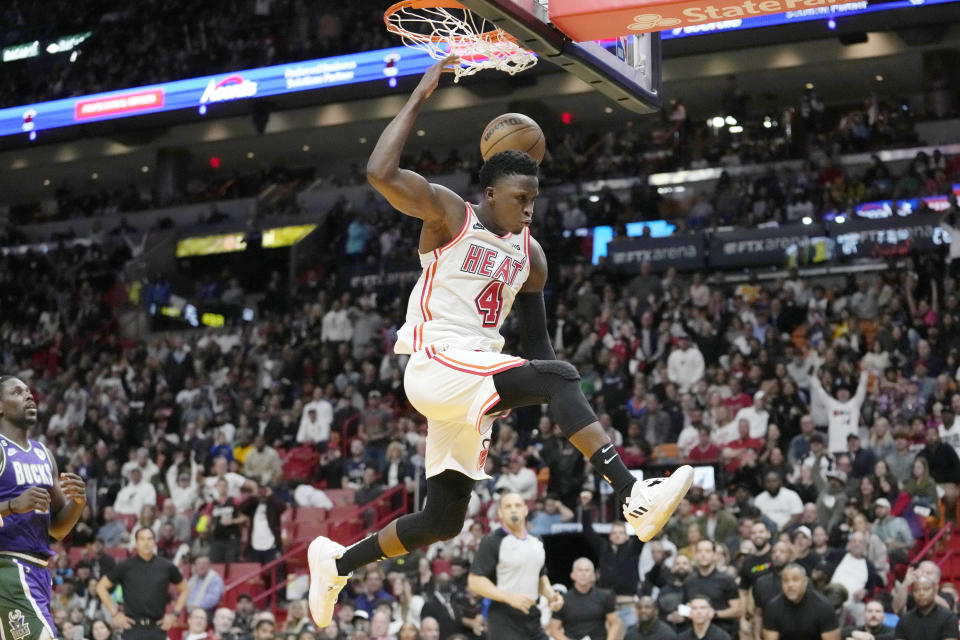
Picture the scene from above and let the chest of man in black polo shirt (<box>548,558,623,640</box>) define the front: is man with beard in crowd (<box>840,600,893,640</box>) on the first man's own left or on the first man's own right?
on the first man's own left

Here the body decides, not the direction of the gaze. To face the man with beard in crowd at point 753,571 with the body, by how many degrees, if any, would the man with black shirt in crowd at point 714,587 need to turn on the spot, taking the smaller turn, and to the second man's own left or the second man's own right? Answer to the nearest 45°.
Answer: approximately 135° to the second man's own left

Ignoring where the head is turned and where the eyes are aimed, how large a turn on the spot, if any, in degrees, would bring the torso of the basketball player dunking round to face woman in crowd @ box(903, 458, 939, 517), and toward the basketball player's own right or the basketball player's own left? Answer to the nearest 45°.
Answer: approximately 90° to the basketball player's own left

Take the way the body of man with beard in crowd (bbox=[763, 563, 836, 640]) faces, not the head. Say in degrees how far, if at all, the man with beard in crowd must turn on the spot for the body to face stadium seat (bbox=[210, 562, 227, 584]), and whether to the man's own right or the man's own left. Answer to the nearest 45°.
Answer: approximately 135° to the man's own right

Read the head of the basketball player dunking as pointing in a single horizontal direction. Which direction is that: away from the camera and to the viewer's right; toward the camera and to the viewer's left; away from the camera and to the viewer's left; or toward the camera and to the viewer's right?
toward the camera and to the viewer's right

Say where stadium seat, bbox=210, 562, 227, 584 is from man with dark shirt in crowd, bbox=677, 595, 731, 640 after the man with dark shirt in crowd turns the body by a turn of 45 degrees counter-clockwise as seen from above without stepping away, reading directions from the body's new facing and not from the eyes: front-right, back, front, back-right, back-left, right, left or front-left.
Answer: back

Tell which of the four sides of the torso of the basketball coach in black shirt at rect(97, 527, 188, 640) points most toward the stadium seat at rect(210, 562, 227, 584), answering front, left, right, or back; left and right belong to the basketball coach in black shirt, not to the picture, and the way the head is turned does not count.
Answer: back

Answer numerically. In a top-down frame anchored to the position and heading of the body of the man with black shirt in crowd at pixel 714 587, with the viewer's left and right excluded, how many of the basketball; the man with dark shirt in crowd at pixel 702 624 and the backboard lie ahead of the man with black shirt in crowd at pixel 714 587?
3
